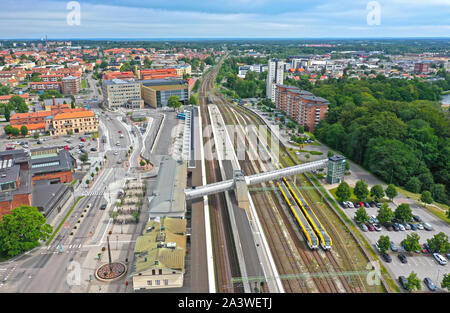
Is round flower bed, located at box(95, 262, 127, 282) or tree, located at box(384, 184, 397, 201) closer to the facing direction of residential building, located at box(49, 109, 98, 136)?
the round flower bed

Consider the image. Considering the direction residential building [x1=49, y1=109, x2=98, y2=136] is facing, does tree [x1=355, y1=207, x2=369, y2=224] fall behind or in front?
in front

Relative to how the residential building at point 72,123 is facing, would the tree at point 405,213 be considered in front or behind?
in front

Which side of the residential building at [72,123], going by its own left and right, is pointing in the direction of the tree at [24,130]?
right

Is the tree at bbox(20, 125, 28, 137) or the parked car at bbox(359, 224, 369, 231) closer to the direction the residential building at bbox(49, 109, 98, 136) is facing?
the parked car

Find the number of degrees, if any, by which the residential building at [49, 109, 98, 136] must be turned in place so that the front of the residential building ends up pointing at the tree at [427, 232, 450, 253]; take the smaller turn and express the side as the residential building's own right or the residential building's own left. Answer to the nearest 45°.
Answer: approximately 45° to the residential building's own left

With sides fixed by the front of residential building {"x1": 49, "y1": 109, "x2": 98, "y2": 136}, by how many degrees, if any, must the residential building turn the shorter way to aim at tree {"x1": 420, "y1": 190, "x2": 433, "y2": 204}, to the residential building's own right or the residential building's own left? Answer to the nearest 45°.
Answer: approximately 45° to the residential building's own left

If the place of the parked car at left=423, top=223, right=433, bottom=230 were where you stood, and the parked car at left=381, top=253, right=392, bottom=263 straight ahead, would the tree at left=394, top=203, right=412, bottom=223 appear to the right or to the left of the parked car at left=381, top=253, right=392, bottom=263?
right

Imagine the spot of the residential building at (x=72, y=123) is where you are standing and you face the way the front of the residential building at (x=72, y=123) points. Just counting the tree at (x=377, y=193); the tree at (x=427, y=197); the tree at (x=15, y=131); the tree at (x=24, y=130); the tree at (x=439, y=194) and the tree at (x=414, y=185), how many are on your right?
2

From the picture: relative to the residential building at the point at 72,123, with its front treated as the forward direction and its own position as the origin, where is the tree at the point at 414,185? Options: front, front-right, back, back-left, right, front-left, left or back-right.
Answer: front-left

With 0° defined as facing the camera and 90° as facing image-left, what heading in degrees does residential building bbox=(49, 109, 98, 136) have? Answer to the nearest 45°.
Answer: approximately 0°

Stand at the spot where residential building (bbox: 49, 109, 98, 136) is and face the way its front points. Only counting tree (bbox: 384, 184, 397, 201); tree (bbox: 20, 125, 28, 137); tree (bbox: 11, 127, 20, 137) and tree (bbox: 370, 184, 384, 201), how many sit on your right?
2

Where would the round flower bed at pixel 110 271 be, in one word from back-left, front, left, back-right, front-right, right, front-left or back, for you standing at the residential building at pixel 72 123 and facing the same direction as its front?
front

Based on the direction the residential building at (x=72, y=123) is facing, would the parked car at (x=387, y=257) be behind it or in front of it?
in front

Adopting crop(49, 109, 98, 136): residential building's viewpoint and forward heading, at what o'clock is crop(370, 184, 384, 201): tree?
The tree is roughly at 11 o'clock from the residential building.
